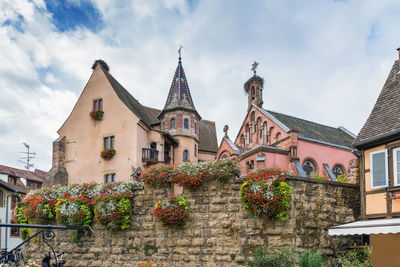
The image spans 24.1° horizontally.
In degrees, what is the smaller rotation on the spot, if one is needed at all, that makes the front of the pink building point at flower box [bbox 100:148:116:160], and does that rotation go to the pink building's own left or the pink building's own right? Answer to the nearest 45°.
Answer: approximately 45° to the pink building's own right

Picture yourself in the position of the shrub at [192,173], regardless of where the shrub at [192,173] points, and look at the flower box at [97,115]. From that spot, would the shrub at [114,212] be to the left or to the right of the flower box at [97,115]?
left

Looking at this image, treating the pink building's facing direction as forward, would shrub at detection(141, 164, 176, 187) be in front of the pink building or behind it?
in front

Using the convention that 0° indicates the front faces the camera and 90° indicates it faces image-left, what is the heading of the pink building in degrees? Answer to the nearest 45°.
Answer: approximately 45°
